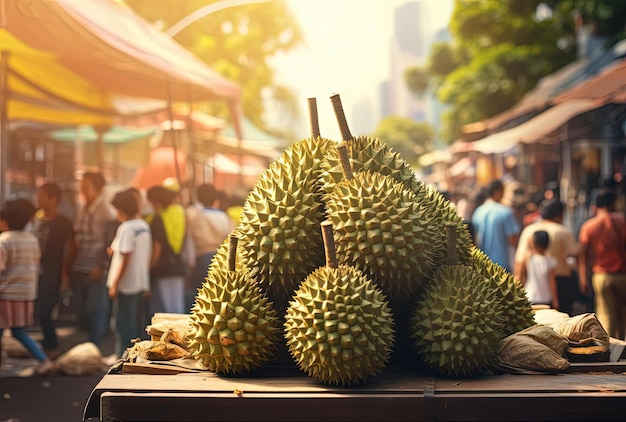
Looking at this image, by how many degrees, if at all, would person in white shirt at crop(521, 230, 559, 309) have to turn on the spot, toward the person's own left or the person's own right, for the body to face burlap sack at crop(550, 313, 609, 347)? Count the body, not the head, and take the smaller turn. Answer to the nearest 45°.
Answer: approximately 180°

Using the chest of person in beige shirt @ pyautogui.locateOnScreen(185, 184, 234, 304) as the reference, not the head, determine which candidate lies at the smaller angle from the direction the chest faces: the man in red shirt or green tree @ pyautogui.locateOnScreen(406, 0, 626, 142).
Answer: the green tree

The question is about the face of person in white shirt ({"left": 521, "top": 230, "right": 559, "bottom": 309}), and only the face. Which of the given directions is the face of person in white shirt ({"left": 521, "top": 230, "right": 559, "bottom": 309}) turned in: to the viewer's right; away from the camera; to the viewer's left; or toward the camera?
away from the camera

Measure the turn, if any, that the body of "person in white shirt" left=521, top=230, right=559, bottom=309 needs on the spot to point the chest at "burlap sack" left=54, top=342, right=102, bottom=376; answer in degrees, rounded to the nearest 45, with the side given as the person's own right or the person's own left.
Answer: approximately 90° to the person's own left

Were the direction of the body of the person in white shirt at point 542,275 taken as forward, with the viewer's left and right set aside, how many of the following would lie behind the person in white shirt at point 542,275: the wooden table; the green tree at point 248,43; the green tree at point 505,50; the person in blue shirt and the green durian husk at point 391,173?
2

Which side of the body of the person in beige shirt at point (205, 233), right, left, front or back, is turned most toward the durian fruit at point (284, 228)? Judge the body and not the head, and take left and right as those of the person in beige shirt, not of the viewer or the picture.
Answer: back

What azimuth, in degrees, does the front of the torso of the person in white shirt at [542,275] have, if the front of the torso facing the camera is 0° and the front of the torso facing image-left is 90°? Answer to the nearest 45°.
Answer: approximately 180°

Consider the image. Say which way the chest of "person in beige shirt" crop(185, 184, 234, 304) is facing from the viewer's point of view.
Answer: away from the camera
